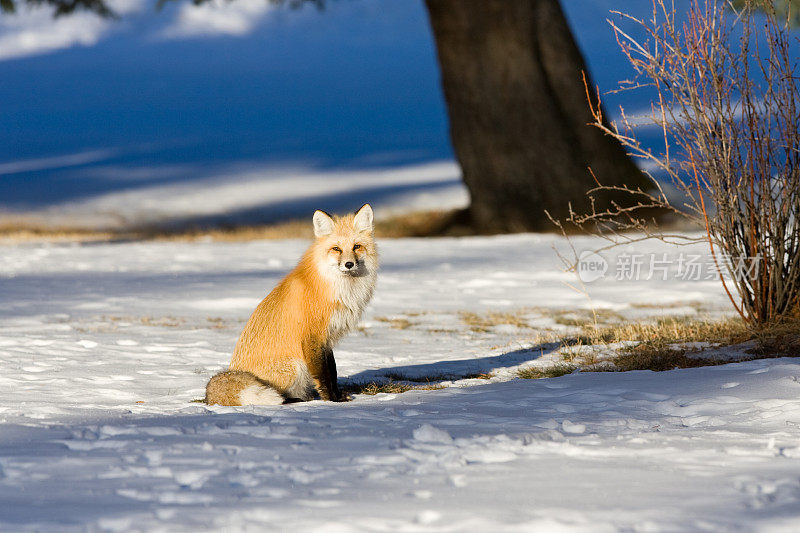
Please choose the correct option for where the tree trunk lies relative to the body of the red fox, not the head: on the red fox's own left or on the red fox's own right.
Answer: on the red fox's own left

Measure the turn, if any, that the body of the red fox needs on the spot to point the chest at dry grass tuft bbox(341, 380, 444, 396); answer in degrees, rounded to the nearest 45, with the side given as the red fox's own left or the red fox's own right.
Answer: approximately 45° to the red fox's own left

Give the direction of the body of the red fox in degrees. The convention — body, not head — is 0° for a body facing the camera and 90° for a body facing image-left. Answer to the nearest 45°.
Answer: approximately 270°

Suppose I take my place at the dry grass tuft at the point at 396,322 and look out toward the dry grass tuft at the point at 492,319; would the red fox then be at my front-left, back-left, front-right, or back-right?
back-right

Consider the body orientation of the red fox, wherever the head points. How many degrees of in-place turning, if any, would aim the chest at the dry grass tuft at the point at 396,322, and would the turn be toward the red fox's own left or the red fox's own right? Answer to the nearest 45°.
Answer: approximately 90° to the red fox's own left

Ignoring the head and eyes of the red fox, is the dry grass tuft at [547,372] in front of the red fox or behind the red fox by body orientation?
in front
